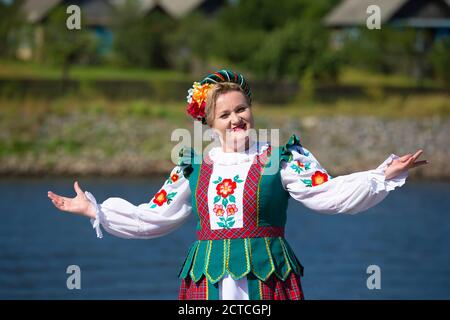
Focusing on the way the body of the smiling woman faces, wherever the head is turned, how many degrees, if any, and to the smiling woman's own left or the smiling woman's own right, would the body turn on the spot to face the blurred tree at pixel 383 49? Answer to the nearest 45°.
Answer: approximately 180°

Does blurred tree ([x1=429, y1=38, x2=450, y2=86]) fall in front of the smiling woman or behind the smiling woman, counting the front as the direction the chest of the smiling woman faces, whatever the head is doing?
behind

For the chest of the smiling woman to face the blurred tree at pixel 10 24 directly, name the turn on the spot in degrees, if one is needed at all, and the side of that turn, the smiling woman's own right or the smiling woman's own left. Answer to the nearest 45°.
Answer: approximately 180°

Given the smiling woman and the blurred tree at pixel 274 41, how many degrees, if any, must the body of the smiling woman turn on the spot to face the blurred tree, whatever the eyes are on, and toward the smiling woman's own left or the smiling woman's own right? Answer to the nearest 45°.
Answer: approximately 180°

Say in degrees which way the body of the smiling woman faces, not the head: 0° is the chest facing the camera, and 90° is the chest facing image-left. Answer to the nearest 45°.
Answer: approximately 0°

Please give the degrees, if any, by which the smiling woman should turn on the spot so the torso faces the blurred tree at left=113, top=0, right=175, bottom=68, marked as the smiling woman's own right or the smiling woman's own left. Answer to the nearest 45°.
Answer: approximately 180°

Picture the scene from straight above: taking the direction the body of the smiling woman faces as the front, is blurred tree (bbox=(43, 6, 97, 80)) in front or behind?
behind

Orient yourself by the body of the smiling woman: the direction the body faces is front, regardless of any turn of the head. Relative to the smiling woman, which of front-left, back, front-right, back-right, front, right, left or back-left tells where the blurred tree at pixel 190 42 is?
back
